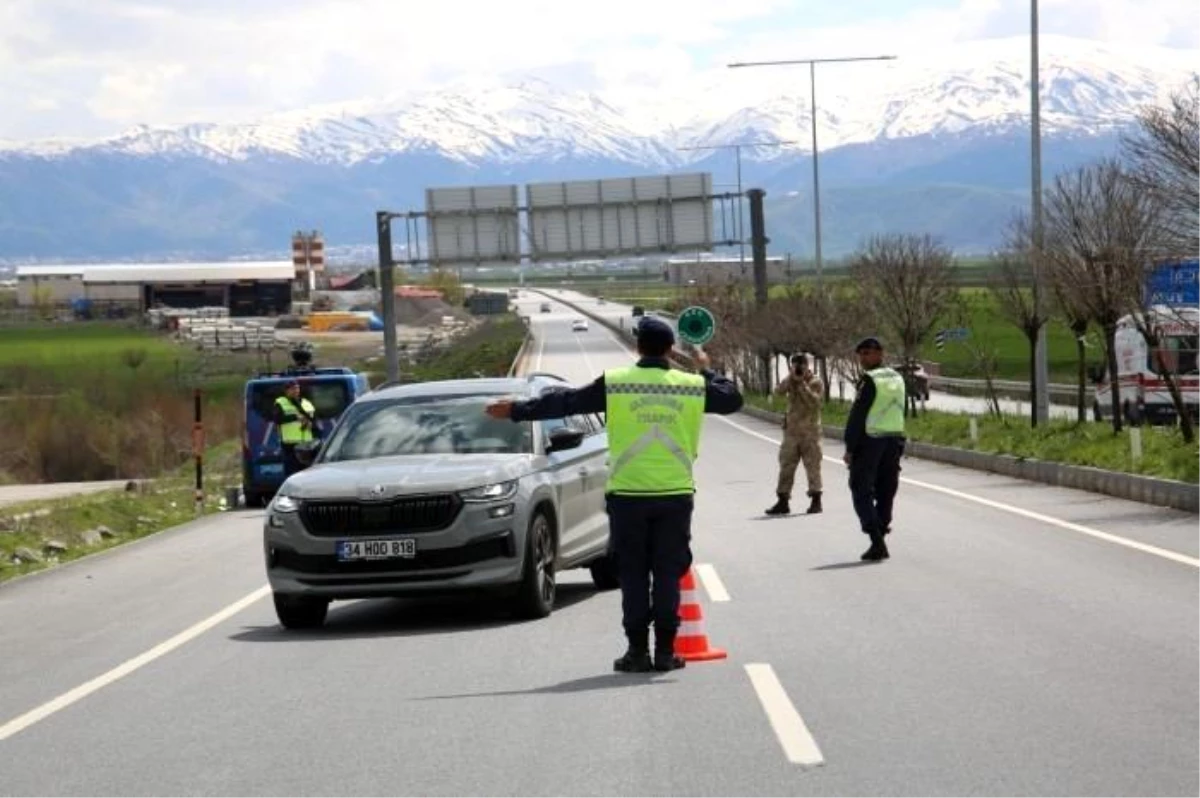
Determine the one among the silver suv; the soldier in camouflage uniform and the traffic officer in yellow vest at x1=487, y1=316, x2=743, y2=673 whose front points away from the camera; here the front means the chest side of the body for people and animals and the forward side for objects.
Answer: the traffic officer in yellow vest

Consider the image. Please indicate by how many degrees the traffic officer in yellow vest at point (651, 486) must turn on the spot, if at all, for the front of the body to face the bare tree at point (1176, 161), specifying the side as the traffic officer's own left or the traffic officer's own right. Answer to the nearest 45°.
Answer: approximately 45° to the traffic officer's own right

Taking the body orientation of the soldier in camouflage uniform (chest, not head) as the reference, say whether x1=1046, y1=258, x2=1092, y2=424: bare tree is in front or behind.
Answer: behind

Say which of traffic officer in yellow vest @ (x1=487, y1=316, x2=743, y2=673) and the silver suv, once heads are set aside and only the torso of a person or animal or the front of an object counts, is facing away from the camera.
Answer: the traffic officer in yellow vest

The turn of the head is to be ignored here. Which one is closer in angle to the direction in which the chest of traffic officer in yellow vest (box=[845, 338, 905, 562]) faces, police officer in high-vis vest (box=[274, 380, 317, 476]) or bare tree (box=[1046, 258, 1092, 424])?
the police officer in high-vis vest

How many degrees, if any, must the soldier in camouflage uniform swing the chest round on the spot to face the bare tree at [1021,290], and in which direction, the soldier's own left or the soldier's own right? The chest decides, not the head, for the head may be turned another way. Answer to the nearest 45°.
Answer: approximately 180°

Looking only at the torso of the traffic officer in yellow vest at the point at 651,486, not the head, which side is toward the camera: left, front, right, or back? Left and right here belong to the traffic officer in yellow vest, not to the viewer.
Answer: back

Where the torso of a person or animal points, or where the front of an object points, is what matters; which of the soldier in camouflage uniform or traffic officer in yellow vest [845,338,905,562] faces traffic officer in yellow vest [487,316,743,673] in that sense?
the soldier in camouflage uniform
